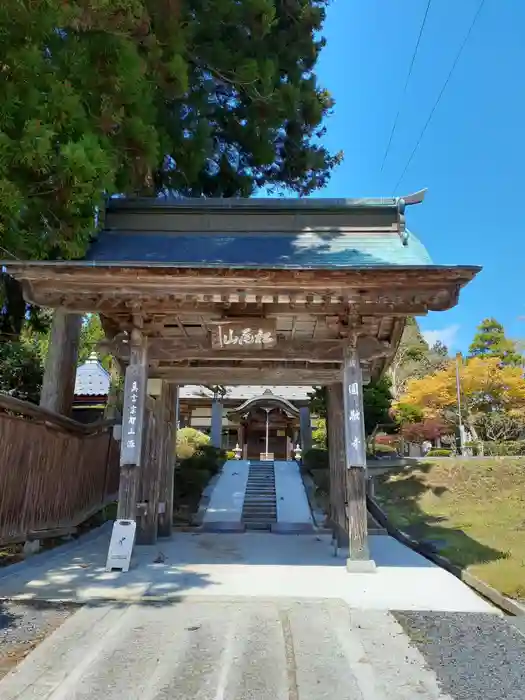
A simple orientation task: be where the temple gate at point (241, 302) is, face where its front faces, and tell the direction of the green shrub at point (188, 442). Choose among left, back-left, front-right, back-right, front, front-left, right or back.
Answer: back

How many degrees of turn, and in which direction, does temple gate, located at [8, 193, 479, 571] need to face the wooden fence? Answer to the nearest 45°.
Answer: approximately 90° to its right

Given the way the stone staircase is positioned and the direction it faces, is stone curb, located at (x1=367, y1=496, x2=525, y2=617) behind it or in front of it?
in front

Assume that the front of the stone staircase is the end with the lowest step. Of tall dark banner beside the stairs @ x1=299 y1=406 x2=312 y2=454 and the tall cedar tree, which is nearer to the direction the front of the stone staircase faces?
the tall cedar tree

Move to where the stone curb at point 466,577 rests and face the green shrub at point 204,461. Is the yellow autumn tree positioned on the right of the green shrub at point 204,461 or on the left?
right

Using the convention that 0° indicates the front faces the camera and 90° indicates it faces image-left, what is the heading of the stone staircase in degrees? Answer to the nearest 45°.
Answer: approximately 0°

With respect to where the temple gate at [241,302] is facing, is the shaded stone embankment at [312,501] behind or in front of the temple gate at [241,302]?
behind

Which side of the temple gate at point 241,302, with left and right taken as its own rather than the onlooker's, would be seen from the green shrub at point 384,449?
back

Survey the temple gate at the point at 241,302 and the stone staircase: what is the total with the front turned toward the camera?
2

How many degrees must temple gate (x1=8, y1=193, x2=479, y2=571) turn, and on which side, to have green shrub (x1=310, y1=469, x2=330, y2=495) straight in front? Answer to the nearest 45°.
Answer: approximately 180°

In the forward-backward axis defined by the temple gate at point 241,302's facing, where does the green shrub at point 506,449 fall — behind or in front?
behind

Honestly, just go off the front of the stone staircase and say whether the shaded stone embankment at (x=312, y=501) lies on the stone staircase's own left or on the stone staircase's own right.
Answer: on the stone staircase's own left
